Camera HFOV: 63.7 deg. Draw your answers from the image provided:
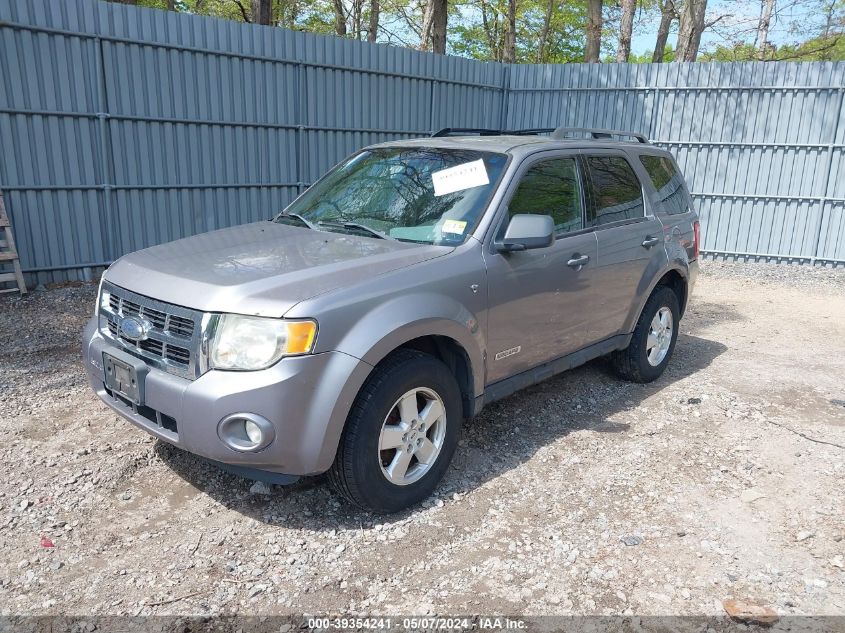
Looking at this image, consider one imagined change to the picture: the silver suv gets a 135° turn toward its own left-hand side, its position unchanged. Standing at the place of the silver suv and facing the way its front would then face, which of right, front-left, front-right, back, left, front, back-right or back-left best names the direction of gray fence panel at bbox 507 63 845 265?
front-left

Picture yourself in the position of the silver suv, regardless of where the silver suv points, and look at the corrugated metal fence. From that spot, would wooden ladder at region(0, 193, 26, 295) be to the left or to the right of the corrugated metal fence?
left

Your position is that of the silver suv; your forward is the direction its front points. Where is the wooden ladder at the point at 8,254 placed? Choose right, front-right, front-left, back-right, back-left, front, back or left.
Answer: right

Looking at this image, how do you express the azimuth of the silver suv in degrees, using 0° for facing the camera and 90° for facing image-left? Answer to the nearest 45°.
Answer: approximately 45°
